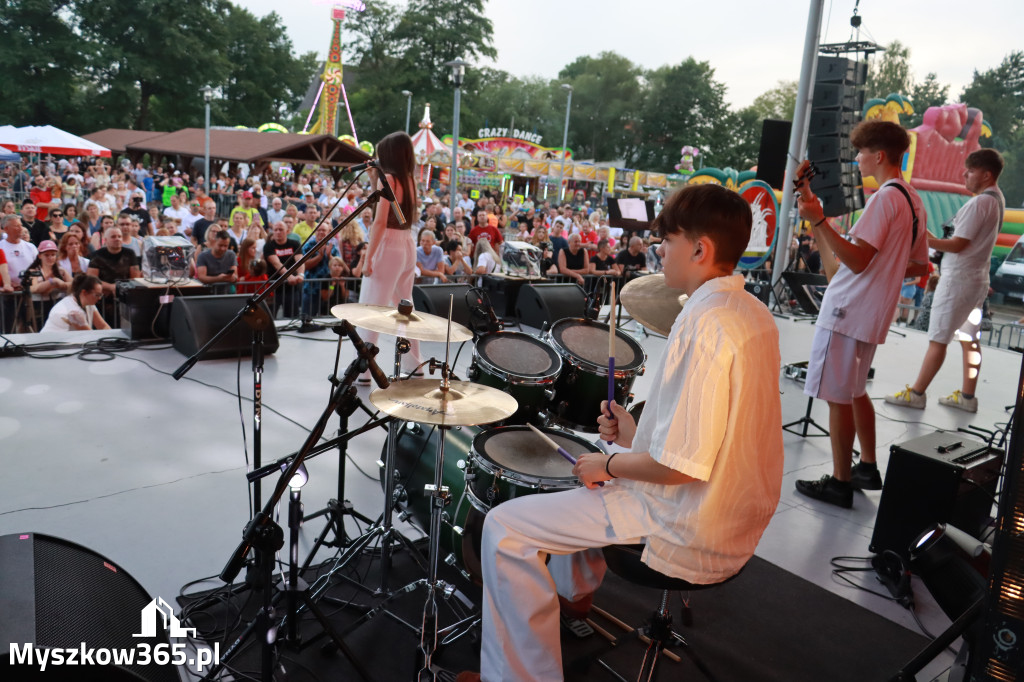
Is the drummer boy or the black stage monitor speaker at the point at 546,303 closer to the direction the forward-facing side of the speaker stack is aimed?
the black stage monitor speaker

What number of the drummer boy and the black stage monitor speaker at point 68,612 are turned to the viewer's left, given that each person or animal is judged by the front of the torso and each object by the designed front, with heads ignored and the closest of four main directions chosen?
1

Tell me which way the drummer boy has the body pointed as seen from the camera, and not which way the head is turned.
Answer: to the viewer's left

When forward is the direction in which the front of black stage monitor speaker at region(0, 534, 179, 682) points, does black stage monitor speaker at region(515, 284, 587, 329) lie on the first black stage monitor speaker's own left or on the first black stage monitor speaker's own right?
on the first black stage monitor speaker's own left

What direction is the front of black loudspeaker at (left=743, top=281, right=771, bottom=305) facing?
toward the camera

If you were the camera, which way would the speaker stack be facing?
facing away from the viewer and to the left of the viewer

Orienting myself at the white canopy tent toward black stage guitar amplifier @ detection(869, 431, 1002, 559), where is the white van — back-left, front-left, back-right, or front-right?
front-left

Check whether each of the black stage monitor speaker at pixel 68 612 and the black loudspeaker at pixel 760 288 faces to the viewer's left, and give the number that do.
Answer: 0

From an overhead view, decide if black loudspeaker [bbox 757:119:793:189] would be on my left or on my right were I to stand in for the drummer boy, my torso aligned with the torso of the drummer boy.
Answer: on my right

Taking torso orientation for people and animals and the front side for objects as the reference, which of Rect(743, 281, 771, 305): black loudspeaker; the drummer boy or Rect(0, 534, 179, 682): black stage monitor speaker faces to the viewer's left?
the drummer boy

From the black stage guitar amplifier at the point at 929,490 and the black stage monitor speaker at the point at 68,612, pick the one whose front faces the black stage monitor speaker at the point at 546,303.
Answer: the black stage guitar amplifier at the point at 929,490

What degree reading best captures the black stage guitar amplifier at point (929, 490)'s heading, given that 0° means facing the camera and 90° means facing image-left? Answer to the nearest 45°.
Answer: approximately 135°
